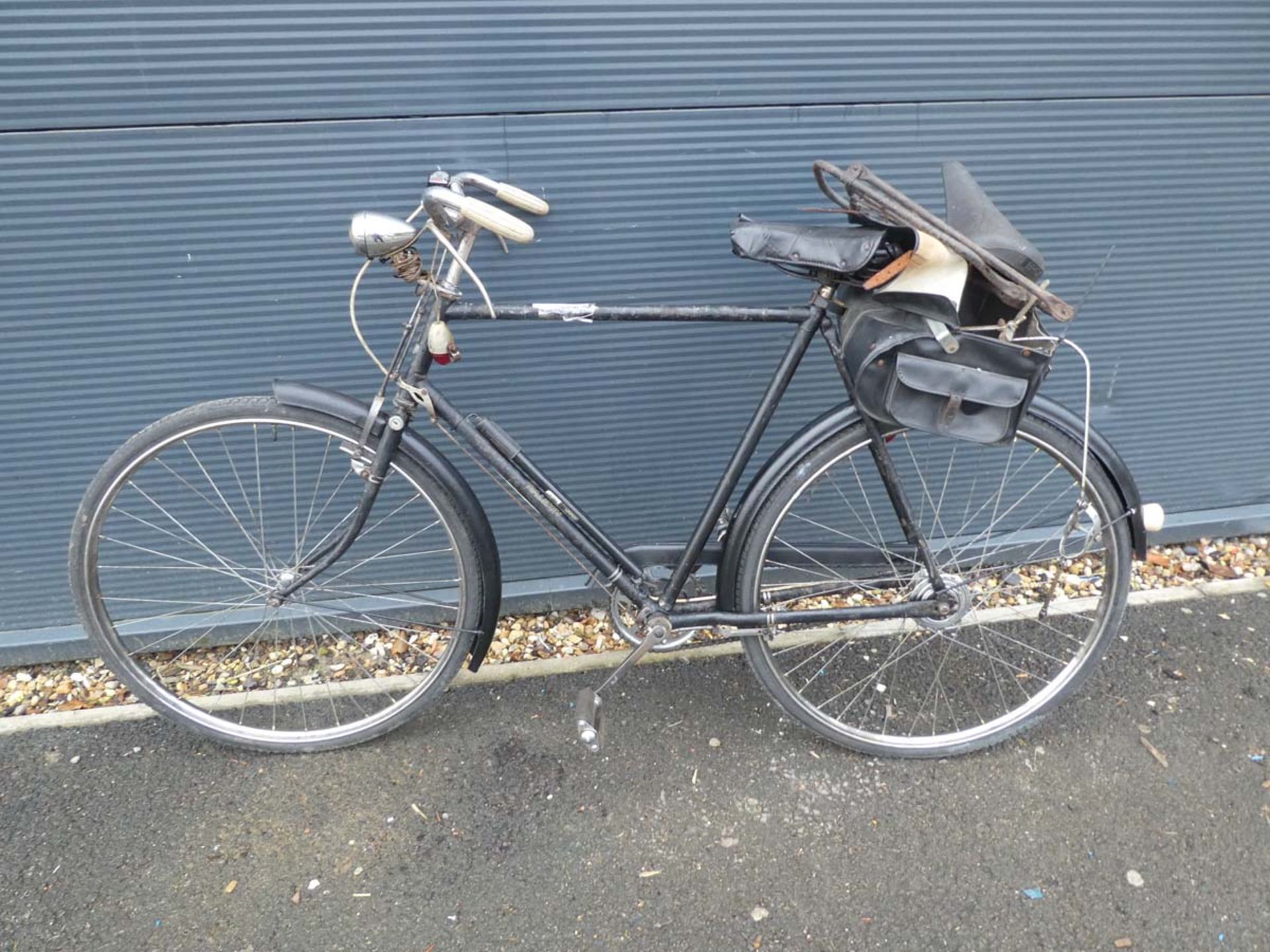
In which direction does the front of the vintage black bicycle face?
to the viewer's left

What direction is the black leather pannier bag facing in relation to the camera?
toward the camera
